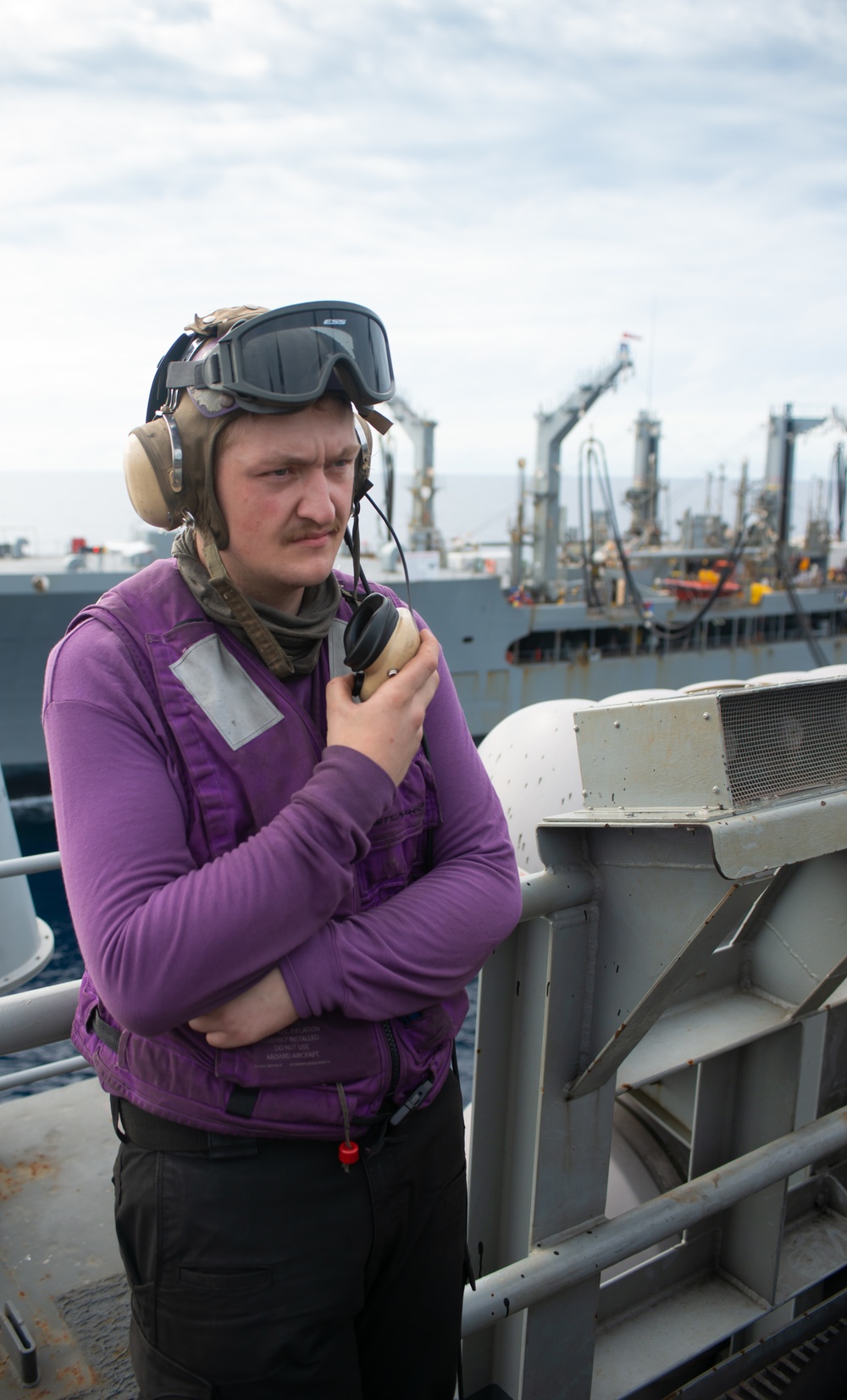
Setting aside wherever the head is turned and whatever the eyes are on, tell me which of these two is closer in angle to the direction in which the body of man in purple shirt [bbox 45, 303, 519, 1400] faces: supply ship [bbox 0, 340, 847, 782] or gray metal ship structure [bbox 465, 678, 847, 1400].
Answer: the gray metal ship structure

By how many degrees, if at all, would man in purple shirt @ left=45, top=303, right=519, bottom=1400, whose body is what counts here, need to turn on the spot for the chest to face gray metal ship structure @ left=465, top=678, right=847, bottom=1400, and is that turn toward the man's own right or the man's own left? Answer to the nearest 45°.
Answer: approximately 90° to the man's own left

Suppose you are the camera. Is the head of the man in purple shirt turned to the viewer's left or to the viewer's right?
to the viewer's right

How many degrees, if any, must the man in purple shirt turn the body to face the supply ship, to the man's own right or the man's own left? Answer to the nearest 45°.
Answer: approximately 135° to the man's own left

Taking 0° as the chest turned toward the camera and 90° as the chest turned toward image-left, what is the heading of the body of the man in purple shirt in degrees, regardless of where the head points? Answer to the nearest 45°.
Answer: approximately 315°
